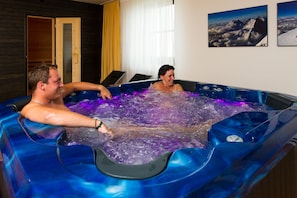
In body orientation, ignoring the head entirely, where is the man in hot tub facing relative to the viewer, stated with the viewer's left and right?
facing to the right of the viewer

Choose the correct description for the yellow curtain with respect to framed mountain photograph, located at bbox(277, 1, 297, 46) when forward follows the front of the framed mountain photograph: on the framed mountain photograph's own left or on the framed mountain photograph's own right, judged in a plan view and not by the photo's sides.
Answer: on the framed mountain photograph's own right

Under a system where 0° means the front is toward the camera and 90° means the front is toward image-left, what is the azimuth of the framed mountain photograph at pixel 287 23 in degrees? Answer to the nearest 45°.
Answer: approximately 45°

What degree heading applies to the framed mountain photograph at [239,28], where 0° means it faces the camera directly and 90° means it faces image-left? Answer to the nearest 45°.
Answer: approximately 45°

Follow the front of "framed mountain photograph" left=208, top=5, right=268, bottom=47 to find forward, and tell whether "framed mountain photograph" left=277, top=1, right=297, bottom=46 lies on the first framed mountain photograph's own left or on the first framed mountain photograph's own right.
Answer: on the first framed mountain photograph's own left

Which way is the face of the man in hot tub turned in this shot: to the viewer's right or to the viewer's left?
to the viewer's right
